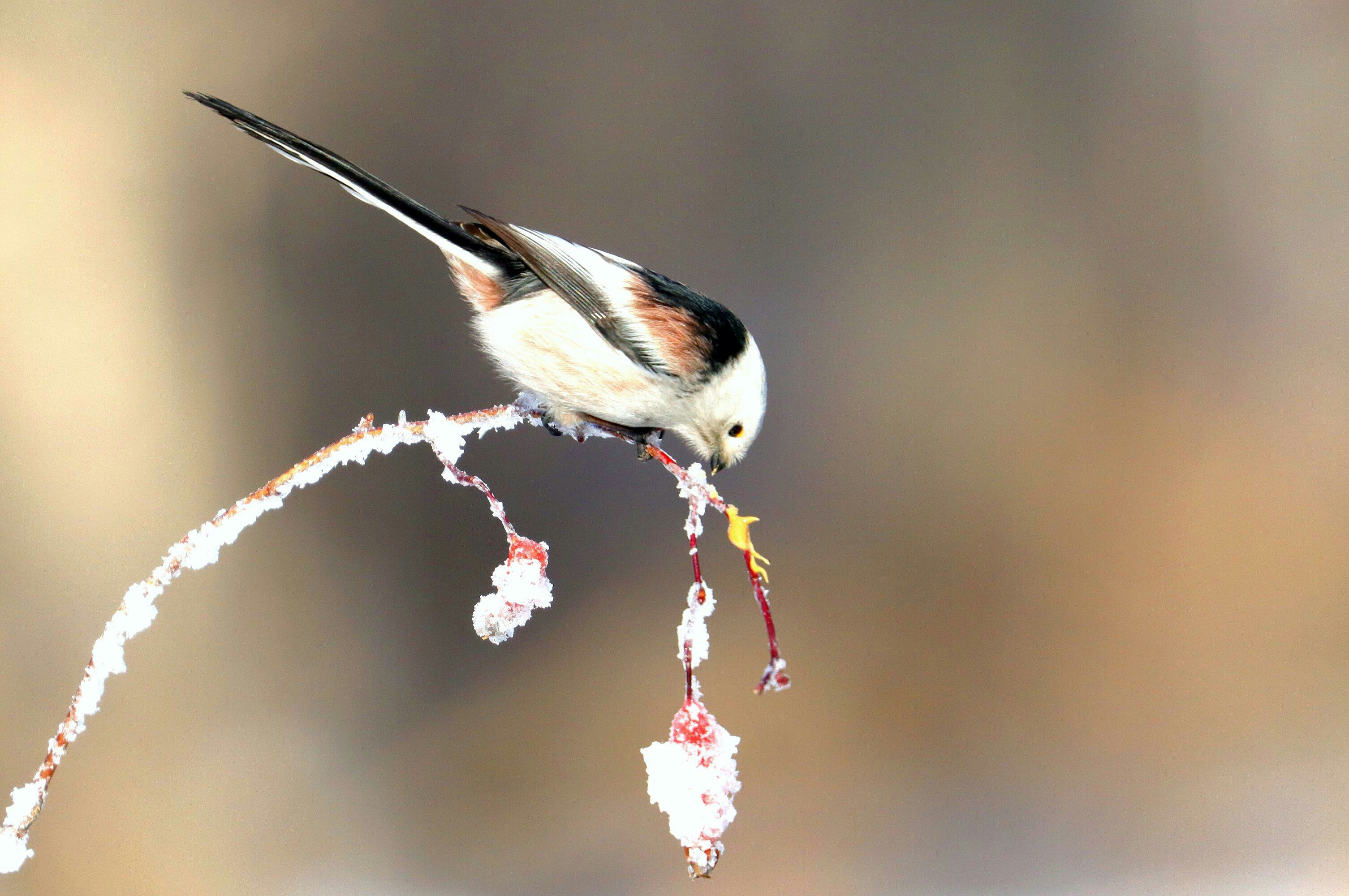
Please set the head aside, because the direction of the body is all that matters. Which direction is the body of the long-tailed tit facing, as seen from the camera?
to the viewer's right
